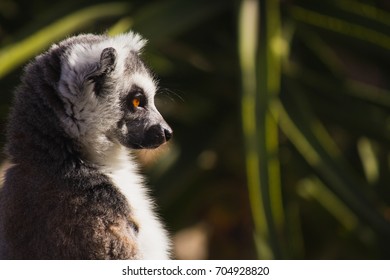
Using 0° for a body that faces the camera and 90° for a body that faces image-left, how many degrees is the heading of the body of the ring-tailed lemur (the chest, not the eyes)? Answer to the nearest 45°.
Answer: approximately 270°

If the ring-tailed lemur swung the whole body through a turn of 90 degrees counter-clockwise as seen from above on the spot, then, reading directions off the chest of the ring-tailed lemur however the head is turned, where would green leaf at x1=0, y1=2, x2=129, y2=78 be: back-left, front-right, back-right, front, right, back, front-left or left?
front
